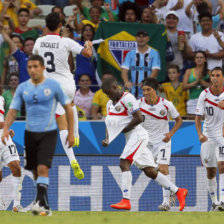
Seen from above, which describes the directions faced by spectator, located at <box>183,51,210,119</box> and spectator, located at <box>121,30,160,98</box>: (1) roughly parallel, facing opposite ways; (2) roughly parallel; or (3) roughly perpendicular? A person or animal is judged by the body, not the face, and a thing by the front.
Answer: roughly parallel

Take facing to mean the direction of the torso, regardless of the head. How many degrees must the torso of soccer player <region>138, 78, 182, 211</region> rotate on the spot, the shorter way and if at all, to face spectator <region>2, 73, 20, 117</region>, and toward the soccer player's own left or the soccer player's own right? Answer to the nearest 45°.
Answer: approximately 135° to the soccer player's own right

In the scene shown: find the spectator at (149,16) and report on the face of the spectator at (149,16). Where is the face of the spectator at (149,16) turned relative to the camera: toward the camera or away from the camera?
toward the camera

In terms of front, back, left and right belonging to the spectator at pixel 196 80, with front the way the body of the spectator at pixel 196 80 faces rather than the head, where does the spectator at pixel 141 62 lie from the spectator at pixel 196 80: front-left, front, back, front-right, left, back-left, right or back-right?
right

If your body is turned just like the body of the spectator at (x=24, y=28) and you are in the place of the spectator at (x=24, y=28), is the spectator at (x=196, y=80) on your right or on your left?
on your left

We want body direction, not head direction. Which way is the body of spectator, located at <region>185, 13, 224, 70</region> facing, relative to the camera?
toward the camera

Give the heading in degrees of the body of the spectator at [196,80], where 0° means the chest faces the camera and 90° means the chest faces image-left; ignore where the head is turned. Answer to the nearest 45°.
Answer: approximately 0°

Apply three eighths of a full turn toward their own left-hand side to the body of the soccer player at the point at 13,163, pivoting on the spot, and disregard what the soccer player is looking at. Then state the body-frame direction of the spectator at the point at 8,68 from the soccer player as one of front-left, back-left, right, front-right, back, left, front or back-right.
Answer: front

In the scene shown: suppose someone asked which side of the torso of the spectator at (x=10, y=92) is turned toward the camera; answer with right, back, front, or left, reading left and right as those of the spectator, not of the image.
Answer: front

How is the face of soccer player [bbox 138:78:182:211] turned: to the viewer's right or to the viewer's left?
to the viewer's left

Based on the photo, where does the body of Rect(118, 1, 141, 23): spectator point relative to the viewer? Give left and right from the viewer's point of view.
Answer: facing the viewer
